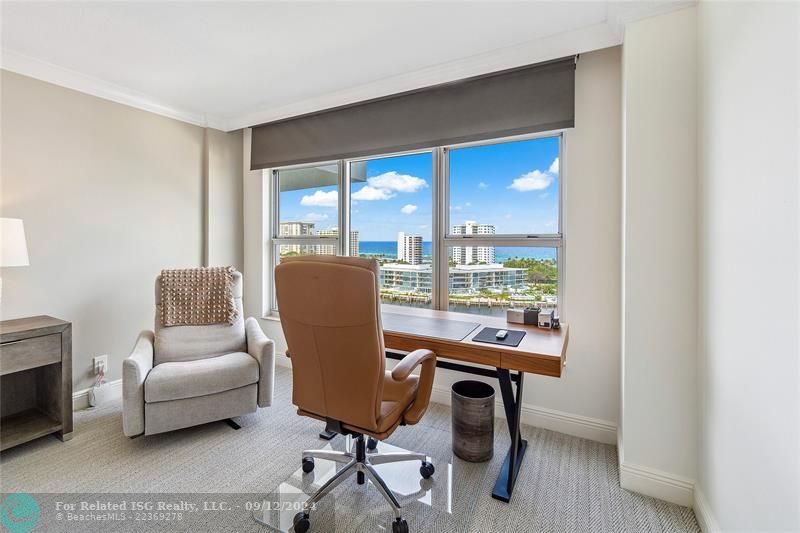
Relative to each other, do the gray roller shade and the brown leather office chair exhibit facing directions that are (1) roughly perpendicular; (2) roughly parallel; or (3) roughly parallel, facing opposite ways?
roughly parallel, facing opposite ways

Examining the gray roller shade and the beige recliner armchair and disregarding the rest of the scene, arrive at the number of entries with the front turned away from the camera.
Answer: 0

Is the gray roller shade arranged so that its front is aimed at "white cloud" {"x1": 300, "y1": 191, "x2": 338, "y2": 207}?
no

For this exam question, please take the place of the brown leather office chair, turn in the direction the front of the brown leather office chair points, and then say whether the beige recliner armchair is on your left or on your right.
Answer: on your left

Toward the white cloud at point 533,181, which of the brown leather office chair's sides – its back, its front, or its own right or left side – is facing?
front

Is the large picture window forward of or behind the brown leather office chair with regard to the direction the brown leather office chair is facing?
forward

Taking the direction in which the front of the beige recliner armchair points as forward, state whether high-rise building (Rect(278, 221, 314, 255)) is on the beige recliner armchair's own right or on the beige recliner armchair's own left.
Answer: on the beige recliner armchair's own left

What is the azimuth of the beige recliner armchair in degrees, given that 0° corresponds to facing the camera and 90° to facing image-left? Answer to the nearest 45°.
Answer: approximately 315°

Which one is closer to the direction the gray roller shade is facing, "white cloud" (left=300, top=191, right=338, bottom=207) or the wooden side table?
the wooden side table

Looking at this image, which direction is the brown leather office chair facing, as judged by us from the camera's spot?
facing away from the viewer and to the right of the viewer

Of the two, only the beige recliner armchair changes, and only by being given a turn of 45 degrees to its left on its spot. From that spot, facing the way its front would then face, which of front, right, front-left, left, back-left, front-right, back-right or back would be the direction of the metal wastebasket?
front-right

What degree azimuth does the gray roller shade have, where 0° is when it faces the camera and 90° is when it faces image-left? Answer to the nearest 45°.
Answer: approximately 45°
